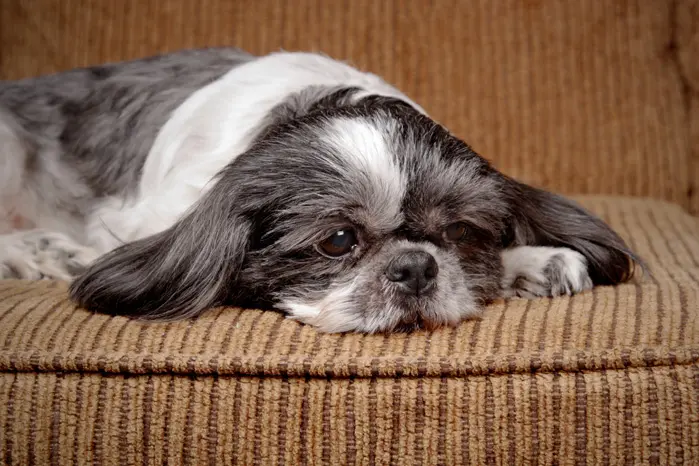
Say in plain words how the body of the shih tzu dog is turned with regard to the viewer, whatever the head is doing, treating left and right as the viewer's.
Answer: facing the viewer and to the right of the viewer

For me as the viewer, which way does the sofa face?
facing the viewer
